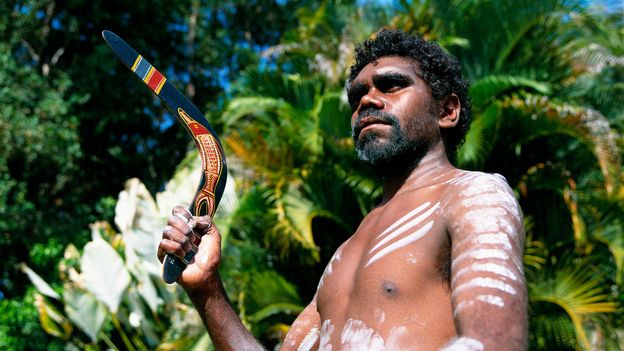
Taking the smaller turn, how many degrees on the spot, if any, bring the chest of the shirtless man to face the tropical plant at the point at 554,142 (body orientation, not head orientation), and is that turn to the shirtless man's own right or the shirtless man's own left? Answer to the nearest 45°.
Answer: approximately 135° to the shirtless man's own right

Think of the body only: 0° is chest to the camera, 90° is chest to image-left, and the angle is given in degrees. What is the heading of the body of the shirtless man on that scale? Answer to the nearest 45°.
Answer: approximately 45°
